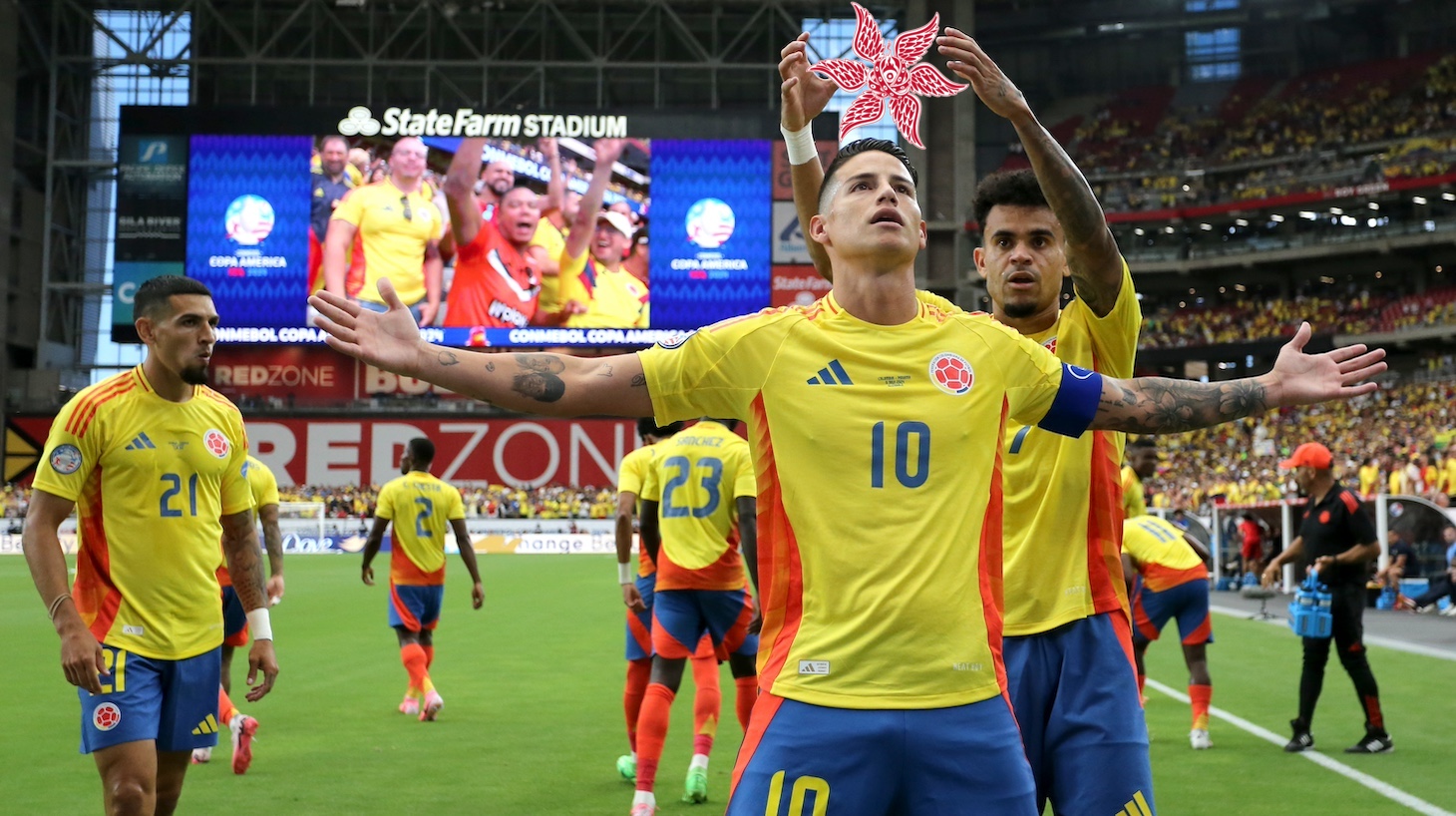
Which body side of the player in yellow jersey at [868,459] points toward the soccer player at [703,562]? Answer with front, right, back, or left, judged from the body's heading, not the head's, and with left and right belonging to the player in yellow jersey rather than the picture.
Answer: back

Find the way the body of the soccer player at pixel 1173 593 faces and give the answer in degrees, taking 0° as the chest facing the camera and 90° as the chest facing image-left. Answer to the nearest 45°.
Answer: approximately 135°

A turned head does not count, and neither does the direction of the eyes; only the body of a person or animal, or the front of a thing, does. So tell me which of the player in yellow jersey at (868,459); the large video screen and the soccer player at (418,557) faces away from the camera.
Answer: the soccer player

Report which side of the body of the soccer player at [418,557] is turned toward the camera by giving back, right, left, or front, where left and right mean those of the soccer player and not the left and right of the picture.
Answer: back

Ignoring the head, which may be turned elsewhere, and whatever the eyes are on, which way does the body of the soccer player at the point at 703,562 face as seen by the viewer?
away from the camera

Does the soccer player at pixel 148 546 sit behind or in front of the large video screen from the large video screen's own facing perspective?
in front

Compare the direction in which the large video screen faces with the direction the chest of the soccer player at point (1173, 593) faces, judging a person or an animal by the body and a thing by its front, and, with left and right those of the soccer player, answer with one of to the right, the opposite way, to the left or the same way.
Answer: the opposite way

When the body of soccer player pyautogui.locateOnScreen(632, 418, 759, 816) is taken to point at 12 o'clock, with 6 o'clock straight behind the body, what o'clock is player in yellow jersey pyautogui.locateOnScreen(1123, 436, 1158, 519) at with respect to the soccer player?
The player in yellow jersey is roughly at 2 o'clock from the soccer player.

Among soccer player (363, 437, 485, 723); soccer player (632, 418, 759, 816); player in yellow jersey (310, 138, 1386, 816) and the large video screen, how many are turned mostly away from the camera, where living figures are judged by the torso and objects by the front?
2

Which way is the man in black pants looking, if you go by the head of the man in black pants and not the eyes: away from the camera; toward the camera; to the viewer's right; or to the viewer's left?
to the viewer's left

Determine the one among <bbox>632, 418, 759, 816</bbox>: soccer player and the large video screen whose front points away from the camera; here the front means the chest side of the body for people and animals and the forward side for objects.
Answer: the soccer player

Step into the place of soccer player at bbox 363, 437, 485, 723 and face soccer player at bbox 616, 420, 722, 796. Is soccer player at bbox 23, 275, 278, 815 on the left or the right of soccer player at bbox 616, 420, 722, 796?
right

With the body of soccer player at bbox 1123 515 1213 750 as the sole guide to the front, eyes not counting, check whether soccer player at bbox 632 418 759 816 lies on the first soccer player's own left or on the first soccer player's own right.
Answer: on the first soccer player's own left
